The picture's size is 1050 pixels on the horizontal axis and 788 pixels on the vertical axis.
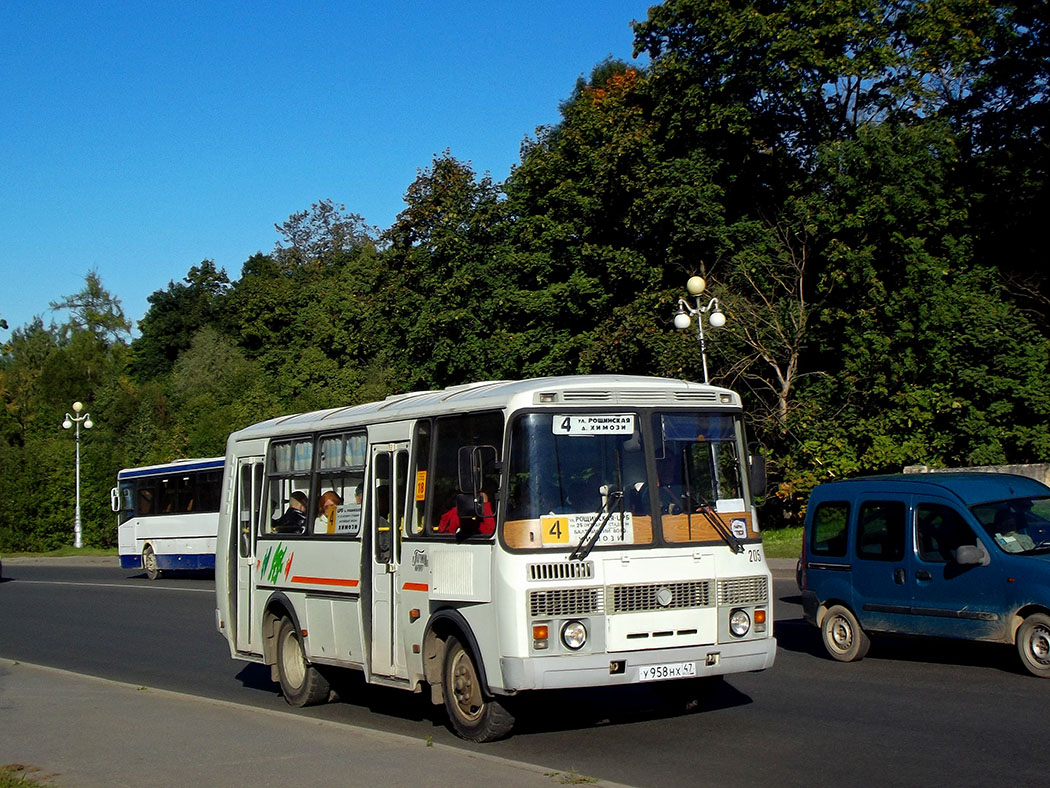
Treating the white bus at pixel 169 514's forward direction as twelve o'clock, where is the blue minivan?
The blue minivan is roughly at 7 o'clock from the white bus.

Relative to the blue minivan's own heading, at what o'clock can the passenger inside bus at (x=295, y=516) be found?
The passenger inside bus is roughly at 4 o'clock from the blue minivan.

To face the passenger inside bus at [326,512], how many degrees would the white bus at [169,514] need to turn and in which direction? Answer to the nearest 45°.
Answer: approximately 135° to its left

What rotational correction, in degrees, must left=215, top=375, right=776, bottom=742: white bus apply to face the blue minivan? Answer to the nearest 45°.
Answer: approximately 90° to its left

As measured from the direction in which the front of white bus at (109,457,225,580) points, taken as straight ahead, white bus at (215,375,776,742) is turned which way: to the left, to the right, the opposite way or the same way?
the opposite way

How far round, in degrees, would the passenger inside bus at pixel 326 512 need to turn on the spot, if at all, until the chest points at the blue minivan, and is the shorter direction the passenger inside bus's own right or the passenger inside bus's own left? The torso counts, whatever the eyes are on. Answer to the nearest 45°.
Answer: approximately 45° to the passenger inside bus's own left

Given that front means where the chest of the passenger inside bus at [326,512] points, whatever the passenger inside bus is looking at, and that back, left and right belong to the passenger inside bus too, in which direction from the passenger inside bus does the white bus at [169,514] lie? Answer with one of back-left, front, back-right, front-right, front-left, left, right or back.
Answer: back-left

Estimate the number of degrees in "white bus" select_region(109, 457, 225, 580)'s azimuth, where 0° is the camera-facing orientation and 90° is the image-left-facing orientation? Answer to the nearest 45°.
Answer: approximately 135°
